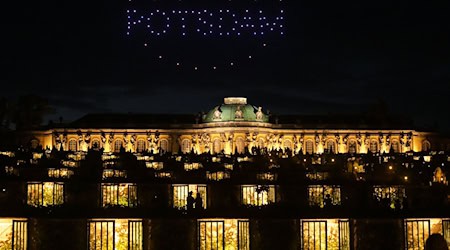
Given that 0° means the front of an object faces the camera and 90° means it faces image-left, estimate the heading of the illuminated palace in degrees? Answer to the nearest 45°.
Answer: approximately 0°
